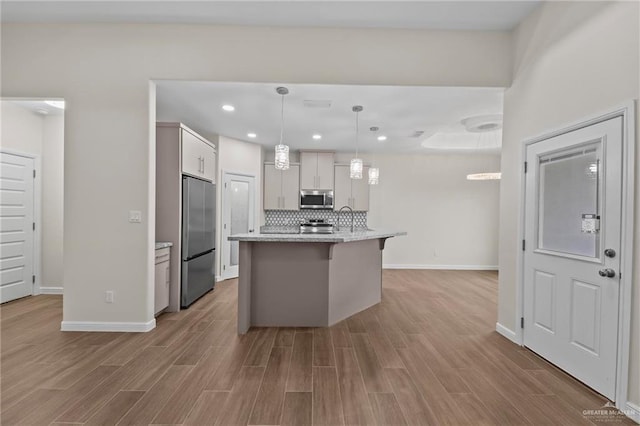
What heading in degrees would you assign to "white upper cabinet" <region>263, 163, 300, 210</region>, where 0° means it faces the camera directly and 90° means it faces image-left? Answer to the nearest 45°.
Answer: approximately 0°

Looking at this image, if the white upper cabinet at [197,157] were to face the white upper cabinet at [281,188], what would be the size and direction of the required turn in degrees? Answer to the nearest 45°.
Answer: approximately 90° to its left

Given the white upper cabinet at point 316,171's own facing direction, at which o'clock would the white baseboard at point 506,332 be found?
The white baseboard is roughly at 11 o'clock from the white upper cabinet.

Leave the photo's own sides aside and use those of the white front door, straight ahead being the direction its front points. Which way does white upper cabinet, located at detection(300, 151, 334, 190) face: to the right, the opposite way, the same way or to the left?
to the left

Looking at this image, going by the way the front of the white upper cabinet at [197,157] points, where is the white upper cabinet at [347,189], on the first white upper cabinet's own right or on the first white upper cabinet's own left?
on the first white upper cabinet's own left

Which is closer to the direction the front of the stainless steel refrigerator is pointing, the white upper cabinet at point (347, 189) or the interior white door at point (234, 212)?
the white upper cabinet

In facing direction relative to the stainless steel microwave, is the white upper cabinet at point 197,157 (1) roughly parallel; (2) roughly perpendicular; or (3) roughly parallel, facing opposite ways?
roughly perpendicular

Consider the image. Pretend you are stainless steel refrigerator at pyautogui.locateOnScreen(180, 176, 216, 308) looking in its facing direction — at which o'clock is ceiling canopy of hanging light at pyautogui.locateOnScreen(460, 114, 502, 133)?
The ceiling canopy of hanging light is roughly at 11 o'clock from the stainless steel refrigerator.

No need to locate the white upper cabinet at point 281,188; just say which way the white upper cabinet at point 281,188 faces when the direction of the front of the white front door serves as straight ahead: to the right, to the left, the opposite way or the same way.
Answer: to the left

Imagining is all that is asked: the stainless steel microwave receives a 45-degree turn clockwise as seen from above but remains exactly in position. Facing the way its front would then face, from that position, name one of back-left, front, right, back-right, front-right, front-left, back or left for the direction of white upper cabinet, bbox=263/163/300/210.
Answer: front-right

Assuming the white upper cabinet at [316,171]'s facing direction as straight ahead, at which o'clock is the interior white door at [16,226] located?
The interior white door is roughly at 2 o'clock from the white upper cabinet.
